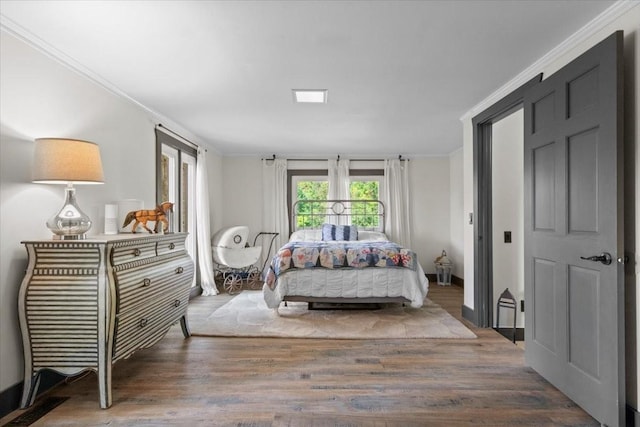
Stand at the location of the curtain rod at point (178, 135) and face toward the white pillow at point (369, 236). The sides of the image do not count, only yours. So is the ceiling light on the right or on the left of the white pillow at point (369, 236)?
right

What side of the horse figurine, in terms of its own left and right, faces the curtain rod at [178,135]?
left

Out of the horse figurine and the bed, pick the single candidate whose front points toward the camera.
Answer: the bed

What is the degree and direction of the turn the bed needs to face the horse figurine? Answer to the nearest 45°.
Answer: approximately 45° to its right

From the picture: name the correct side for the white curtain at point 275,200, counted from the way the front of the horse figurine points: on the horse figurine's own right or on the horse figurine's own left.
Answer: on the horse figurine's own left

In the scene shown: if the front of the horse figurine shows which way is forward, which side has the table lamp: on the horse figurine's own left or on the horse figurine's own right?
on the horse figurine's own right

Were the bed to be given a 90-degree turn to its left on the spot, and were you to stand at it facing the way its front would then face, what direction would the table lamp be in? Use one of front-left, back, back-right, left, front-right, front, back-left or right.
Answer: back-right

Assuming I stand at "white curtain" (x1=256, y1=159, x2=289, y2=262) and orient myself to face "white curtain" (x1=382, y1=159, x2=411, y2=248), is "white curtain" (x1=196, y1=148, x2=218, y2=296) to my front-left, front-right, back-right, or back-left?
back-right

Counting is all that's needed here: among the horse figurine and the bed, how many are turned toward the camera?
1

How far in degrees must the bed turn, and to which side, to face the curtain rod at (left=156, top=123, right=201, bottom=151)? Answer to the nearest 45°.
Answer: approximately 90° to its right

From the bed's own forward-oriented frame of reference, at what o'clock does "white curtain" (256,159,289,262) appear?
The white curtain is roughly at 5 o'clock from the bed.

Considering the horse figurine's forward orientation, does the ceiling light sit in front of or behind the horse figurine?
in front

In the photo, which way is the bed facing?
toward the camera

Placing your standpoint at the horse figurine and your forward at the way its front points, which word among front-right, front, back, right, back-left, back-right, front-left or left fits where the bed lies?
front

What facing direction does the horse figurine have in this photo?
to the viewer's right
